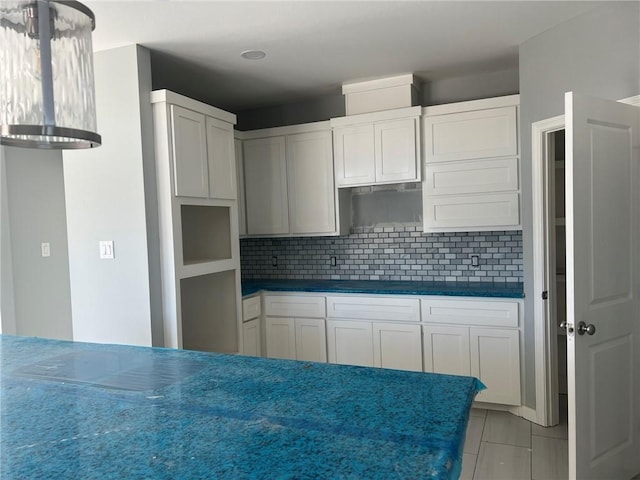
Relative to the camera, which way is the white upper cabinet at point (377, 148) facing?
toward the camera

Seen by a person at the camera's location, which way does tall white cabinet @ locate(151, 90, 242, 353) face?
facing the viewer and to the right of the viewer

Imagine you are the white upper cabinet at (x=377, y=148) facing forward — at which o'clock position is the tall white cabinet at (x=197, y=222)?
The tall white cabinet is roughly at 2 o'clock from the white upper cabinet.

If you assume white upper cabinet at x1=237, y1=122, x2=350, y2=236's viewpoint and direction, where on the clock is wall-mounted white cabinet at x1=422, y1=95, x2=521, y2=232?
The wall-mounted white cabinet is roughly at 10 o'clock from the white upper cabinet.

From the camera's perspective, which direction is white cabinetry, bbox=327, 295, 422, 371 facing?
toward the camera

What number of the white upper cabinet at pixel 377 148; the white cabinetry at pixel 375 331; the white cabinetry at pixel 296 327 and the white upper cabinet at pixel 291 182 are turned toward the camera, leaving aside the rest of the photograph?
4

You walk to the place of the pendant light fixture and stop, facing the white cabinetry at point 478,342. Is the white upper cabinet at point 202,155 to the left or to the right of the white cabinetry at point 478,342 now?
left

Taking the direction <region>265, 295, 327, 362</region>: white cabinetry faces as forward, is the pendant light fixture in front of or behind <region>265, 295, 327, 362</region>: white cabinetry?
in front

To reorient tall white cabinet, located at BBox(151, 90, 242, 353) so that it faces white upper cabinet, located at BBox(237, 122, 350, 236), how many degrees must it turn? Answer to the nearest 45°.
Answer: approximately 90° to its left

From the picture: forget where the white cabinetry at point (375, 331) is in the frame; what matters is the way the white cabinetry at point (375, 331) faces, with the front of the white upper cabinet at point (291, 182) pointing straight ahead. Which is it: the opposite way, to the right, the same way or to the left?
the same way

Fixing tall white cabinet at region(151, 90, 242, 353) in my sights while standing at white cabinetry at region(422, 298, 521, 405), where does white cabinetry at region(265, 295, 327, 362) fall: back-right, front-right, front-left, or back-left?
front-right

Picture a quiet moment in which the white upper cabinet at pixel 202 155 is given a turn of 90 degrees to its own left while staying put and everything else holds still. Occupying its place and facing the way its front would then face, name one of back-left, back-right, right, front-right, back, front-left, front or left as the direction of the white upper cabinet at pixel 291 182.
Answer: front

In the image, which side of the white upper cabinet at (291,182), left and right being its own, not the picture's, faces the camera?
front
